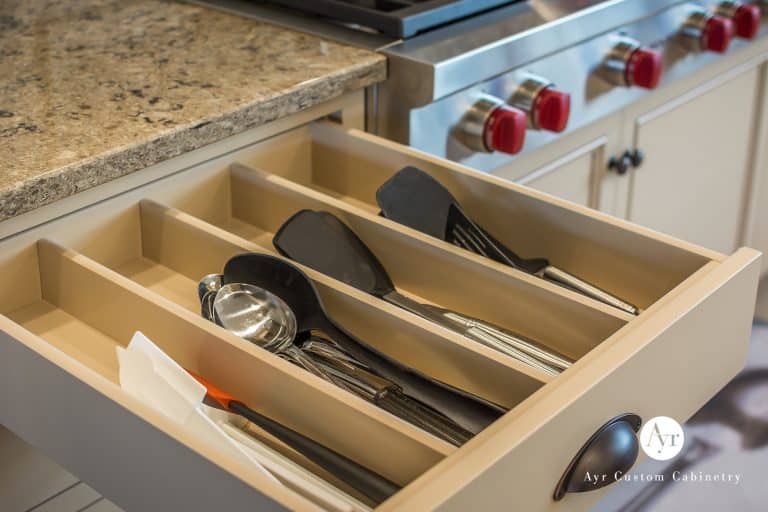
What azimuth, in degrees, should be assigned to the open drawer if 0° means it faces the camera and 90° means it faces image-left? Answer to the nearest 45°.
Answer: approximately 315°

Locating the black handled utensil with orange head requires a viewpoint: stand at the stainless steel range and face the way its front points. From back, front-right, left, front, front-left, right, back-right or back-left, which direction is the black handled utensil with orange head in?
front-right

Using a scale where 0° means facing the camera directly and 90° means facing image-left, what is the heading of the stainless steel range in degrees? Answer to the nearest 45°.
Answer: approximately 315°
